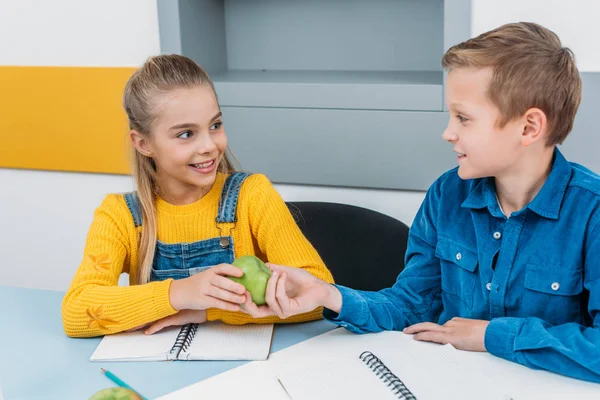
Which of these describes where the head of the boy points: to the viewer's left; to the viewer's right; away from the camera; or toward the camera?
to the viewer's left

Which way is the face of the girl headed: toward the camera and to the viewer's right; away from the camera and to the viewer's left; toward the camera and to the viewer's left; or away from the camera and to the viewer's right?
toward the camera and to the viewer's right

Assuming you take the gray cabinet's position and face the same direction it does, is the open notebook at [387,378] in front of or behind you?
in front

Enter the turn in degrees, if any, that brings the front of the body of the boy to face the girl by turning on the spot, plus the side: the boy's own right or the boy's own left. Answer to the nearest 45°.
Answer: approximately 45° to the boy's own right

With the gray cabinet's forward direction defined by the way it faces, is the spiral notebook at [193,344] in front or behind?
in front

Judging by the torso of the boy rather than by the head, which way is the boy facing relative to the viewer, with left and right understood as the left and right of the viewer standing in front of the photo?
facing the viewer and to the left of the viewer

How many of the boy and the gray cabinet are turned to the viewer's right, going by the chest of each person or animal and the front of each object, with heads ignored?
0

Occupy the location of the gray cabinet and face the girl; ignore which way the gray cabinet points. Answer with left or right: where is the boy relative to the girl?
left

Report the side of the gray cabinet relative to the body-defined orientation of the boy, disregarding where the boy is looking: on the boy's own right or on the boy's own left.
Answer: on the boy's own right

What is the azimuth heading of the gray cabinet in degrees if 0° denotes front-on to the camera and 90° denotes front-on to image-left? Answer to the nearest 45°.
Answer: approximately 0°
